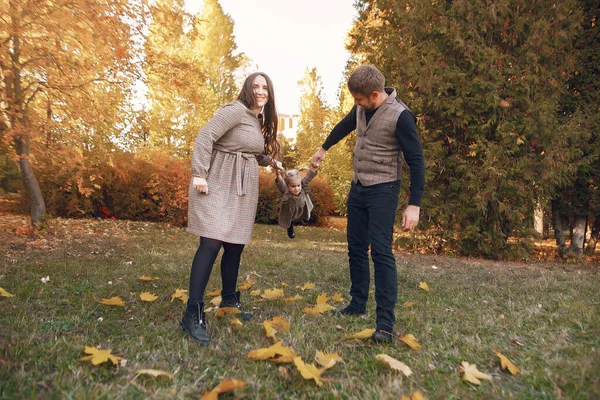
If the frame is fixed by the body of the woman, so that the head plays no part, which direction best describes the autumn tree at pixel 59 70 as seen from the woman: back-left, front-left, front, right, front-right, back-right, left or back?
back

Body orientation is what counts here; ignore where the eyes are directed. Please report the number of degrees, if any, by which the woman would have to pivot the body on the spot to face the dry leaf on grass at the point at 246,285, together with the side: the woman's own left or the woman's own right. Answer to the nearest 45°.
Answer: approximately 135° to the woman's own left

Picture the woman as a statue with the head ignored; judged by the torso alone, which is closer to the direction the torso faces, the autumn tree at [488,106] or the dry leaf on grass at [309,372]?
the dry leaf on grass

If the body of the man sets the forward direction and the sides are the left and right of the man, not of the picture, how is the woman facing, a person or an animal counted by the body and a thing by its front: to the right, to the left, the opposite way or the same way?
to the left

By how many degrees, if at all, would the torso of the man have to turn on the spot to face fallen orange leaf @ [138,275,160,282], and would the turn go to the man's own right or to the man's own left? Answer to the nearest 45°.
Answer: approximately 45° to the man's own right

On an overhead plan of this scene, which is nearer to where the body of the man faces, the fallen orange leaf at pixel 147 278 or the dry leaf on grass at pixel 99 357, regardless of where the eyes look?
the dry leaf on grass

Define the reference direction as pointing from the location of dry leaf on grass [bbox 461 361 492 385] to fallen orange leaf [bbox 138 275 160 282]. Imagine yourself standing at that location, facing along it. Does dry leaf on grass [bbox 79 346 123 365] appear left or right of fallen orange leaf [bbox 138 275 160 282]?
left

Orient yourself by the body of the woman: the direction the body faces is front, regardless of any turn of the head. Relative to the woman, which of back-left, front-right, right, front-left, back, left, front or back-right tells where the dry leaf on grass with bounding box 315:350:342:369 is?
front

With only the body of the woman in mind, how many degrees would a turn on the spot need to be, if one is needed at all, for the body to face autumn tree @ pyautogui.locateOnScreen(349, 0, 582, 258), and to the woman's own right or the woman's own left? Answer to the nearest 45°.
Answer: approximately 90° to the woman's own left

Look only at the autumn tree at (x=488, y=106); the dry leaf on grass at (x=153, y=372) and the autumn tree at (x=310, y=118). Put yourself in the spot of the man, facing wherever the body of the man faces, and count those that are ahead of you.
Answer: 1

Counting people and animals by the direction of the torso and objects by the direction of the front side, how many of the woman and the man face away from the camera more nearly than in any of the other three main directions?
0

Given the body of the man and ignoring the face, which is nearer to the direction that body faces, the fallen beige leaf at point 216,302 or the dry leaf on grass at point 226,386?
the dry leaf on grass

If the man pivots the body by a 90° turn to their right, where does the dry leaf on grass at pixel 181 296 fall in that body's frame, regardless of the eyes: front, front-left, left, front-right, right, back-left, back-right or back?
front-left

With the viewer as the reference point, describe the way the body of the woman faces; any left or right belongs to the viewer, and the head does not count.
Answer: facing the viewer and to the right of the viewer
